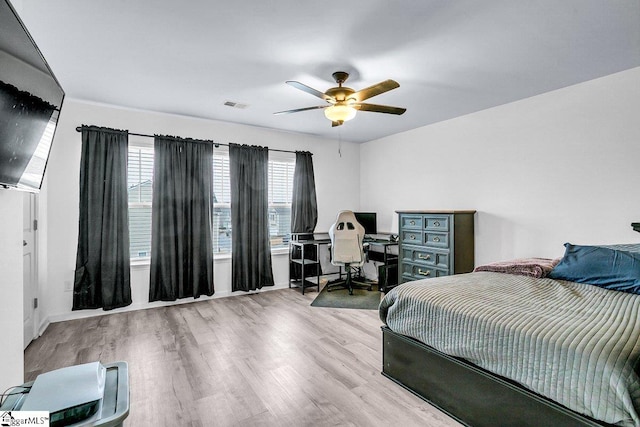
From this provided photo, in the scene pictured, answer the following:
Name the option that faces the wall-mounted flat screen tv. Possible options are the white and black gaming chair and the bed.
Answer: the bed

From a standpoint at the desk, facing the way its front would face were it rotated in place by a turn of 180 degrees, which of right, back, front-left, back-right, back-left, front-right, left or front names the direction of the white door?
back-left

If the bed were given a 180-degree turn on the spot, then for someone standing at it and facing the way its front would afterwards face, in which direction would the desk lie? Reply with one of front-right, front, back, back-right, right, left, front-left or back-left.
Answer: left

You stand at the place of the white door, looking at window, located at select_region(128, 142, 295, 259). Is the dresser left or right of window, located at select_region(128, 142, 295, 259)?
right

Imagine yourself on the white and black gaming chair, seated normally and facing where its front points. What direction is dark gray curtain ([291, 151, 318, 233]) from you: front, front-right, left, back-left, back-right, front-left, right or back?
front-left

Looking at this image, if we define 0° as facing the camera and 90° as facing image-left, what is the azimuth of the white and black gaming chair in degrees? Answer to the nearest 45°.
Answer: approximately 180°

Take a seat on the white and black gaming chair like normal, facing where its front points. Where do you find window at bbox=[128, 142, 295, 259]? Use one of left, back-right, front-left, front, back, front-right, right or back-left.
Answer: left

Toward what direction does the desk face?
toward the camera

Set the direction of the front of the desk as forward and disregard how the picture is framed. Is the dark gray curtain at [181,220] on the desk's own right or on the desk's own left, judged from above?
on the desk's own right

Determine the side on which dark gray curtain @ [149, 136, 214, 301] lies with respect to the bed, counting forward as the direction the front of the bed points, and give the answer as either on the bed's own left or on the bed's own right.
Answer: on the bed's own right

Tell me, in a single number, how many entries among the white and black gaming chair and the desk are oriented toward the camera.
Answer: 1

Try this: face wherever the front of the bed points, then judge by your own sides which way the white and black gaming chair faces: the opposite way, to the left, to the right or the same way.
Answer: to the right

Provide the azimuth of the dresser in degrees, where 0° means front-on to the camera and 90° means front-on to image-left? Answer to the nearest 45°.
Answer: approximately 45°

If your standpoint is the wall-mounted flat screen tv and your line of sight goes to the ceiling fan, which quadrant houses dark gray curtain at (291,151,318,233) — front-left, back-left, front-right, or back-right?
front-left

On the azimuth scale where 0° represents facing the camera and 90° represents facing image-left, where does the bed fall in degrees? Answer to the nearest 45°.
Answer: approximately 45°
